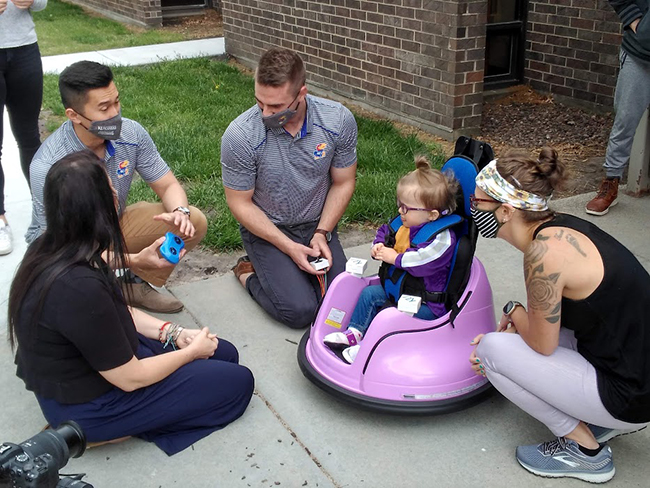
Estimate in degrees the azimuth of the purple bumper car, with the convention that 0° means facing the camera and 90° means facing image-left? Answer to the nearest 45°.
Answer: approximately 45°

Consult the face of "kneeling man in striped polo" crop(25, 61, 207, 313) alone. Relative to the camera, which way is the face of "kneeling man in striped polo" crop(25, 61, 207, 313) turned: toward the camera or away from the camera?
toward the camera

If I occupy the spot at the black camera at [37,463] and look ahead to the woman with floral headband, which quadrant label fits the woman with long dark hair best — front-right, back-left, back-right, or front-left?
front-left

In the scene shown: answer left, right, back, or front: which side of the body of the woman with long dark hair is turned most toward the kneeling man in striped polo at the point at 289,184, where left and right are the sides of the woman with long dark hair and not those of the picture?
front

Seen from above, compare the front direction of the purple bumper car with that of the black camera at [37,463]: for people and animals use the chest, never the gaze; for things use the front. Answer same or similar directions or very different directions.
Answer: very different directions

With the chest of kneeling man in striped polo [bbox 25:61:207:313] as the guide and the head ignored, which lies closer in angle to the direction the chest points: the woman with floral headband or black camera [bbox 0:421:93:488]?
the woman with floral headband

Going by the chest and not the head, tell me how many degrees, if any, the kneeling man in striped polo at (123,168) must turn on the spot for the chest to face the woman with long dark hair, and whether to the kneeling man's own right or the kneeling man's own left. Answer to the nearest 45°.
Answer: approximately 45° to the kneeling man's own right

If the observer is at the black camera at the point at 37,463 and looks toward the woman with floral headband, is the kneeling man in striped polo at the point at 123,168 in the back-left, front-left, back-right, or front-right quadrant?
front-left

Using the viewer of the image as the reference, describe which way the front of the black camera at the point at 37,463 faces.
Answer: facing away from the viewer and to the right of the viewer

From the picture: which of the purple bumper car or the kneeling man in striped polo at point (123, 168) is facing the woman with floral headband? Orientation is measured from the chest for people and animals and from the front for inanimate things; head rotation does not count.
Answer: the kneeling man in striped polo

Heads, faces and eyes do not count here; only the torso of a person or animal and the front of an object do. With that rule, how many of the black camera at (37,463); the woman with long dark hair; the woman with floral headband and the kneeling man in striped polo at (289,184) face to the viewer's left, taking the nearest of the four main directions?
1

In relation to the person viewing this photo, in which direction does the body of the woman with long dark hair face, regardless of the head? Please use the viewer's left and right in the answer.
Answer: facing away from the viewer and to the right of the viewer

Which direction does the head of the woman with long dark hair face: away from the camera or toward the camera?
away from the camera

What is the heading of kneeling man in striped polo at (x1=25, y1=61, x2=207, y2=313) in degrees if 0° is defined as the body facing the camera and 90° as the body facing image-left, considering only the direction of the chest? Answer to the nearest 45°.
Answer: approximately 315°

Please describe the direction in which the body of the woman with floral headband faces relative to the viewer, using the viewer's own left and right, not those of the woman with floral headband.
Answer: facing to the left of the viewer

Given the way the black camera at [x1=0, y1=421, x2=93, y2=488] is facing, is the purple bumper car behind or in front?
in front

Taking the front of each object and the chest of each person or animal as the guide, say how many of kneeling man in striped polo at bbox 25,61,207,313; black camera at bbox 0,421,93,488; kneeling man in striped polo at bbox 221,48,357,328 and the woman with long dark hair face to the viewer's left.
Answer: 0

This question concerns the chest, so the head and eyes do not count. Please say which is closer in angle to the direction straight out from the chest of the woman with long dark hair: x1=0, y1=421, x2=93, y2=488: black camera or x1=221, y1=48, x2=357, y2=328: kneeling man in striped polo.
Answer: the kneeling man in striped polo

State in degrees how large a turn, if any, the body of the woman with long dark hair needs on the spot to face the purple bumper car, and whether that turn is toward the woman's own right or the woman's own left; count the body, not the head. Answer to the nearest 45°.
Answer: approximately 45° to the woman's own right
